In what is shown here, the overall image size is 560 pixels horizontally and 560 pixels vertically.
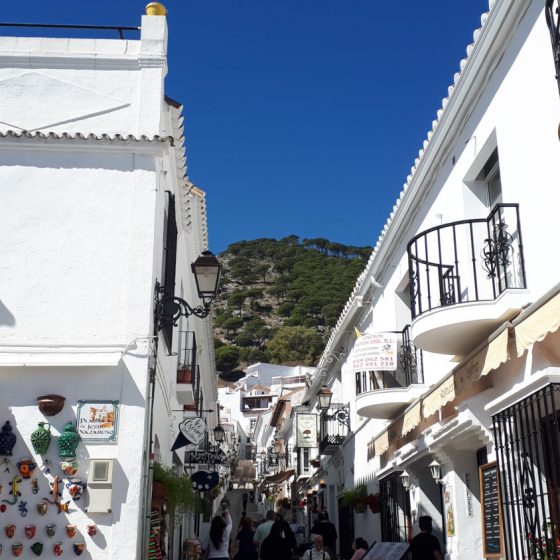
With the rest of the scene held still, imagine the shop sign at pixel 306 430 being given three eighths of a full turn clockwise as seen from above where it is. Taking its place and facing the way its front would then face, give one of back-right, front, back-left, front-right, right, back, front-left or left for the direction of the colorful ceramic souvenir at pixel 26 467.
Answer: back-left

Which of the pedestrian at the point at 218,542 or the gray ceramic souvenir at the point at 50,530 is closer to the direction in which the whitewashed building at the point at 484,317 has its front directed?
the gray ceramic souvenir

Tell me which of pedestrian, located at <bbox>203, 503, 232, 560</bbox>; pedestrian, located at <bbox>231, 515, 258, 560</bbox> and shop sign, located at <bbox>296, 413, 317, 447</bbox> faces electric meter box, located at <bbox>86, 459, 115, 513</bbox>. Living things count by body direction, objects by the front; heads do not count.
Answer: the shop sign

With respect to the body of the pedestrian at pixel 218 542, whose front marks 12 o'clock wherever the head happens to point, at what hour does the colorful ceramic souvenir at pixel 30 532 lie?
The colorful ceramic souvenir is roughly at 7 o'clock from the pedestrian.

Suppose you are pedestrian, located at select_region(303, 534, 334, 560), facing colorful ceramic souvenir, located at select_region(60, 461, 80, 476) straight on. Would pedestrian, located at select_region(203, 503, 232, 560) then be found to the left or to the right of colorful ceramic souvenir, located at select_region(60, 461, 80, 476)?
right

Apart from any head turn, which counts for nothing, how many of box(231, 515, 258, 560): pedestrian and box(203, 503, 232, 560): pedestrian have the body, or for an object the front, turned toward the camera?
0

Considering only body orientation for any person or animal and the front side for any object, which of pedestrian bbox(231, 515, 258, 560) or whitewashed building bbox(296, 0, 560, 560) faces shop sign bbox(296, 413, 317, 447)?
the pedestrian

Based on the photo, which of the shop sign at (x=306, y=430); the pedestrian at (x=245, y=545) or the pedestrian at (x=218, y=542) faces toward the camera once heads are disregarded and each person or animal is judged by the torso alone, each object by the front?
the shop sign

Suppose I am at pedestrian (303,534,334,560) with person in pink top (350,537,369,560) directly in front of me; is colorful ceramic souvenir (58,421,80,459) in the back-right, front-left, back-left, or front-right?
back-right

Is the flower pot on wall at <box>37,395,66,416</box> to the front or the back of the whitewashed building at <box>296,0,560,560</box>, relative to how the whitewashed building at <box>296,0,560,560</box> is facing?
to the front

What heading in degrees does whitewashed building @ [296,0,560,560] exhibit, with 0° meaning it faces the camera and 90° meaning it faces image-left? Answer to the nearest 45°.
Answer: approximately 45°

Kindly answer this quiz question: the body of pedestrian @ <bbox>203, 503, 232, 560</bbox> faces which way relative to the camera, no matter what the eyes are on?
away from the camera

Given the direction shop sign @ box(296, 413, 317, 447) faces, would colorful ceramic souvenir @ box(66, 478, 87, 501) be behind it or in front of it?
in front

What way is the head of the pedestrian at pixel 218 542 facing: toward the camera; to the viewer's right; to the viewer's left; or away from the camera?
away from the camera
